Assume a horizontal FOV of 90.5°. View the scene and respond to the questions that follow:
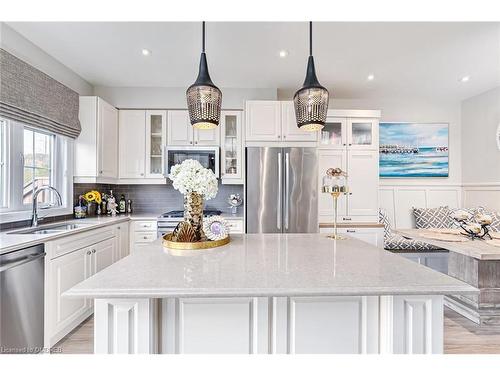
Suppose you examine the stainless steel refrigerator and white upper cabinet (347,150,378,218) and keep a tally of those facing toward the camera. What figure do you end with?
2

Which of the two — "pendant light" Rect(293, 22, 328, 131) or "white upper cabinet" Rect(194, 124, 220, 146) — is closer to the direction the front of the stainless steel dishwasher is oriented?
the pendant light

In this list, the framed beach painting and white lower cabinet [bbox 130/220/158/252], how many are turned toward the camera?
2

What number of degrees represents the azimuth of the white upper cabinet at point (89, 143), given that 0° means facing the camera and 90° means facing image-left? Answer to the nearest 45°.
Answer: approximately 315°

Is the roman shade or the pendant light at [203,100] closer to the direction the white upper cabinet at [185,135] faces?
the pendant light

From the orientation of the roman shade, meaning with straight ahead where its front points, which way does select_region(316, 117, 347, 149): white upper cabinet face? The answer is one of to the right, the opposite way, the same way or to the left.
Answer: to the right

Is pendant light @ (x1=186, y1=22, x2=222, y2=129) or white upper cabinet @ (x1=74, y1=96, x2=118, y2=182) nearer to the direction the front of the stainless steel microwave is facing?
the pendant light

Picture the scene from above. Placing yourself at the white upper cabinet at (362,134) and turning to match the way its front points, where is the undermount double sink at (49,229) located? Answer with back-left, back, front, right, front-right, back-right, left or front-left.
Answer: front-right
